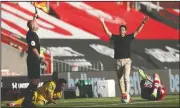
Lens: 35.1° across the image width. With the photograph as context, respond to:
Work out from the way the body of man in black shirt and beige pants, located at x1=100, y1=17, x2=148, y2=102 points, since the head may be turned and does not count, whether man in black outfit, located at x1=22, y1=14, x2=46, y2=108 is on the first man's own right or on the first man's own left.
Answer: on the first man's own right

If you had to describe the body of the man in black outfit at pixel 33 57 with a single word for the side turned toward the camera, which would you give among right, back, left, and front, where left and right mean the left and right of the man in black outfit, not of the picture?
right

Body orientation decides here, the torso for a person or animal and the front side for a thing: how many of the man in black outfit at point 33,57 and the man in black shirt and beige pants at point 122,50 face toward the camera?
1

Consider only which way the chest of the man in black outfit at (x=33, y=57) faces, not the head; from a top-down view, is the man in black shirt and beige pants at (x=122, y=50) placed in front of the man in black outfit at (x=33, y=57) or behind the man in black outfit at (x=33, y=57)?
in front

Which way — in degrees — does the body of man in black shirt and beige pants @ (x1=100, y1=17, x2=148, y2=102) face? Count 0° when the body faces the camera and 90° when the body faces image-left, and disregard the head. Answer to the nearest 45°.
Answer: approximately 0°

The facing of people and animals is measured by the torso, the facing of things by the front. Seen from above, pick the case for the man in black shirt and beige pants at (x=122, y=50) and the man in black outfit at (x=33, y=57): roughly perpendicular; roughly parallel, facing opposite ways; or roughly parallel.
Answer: roughly perpendicular
